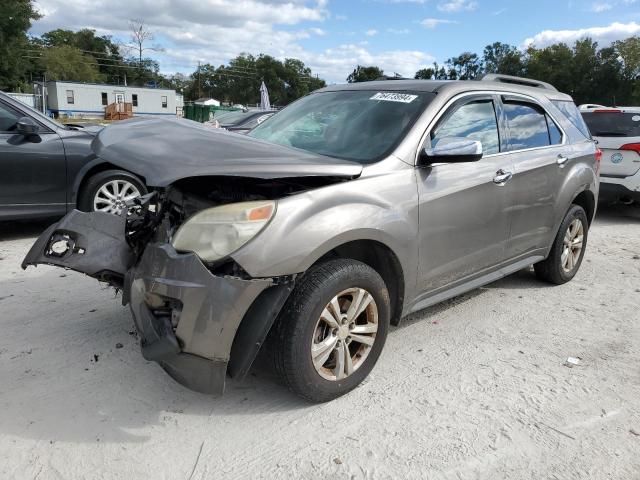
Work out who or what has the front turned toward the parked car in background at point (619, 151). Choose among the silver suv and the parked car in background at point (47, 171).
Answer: the parked car in background at point (47, 171)

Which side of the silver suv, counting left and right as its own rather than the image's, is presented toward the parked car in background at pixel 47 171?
right

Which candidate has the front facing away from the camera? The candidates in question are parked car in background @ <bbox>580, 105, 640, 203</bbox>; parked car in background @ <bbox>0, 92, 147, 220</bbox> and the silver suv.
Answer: parked car in background @ <bbox>580, 105, 640, 203</bbox>

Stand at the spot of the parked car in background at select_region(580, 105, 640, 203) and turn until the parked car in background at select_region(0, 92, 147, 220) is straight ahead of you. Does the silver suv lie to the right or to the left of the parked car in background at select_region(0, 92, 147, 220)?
left

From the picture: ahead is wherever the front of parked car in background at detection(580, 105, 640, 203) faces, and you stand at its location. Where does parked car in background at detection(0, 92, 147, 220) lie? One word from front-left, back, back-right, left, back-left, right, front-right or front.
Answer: back-left

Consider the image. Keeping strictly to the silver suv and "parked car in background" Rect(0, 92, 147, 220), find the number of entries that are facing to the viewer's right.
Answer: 1

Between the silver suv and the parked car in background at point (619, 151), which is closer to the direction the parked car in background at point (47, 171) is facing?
the parked car in background

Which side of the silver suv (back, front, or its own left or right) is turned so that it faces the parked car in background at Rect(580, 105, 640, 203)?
back

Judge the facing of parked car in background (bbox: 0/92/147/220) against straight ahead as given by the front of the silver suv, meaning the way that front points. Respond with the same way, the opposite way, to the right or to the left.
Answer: the opposite way

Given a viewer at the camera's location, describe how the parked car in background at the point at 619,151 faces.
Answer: facing away from the viewer

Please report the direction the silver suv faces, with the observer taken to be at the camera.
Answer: facing the viewer and to the left of the viewer

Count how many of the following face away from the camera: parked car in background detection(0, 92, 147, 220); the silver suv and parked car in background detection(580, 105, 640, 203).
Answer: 1

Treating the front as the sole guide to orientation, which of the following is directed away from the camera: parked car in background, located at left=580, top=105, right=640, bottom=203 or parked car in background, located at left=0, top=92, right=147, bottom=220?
parked car in background, located at left=580, top=105, right=640, bottom=203

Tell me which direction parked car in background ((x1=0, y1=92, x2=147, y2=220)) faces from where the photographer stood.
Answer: facing to the right of the viewer

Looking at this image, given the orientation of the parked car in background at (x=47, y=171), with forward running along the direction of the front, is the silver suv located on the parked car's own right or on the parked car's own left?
on the parked car's own right
